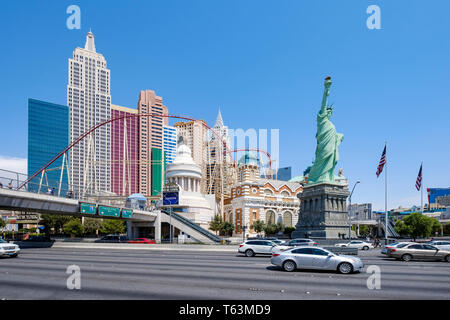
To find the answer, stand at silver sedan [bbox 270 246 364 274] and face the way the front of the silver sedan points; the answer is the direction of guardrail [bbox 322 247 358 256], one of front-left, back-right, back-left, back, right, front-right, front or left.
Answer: left

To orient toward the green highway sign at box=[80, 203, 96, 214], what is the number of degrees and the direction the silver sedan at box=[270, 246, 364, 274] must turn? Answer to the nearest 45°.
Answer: approximately 135° to its left

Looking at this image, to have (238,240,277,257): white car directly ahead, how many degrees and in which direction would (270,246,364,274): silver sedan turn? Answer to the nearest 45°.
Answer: approximately 90° to its left

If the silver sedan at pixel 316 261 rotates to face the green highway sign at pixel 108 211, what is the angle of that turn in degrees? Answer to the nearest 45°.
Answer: approximately 135° to its left

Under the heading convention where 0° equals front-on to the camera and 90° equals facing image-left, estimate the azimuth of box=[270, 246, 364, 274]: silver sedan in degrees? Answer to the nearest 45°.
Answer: approximately 270°

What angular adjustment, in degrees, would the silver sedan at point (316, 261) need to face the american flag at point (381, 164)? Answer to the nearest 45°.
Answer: approximately 90° to its left

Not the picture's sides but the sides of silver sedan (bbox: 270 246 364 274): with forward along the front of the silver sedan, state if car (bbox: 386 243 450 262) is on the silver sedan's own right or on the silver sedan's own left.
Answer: on the silver sedan's own left
